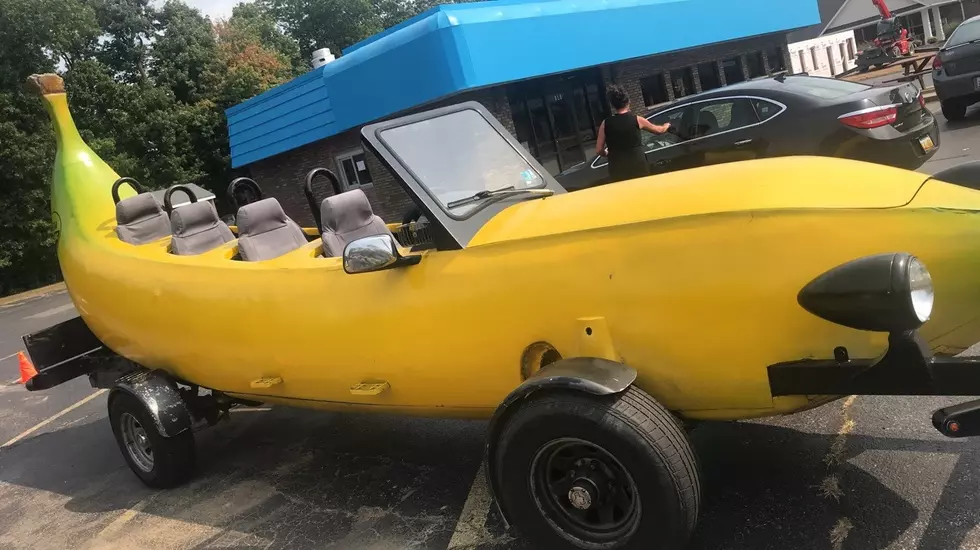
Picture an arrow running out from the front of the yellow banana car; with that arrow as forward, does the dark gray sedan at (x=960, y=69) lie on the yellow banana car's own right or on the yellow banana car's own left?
on the yellow banana car's own left

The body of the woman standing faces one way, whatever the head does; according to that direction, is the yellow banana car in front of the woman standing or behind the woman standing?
behind

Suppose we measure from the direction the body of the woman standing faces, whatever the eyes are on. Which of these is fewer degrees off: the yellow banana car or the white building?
the white building

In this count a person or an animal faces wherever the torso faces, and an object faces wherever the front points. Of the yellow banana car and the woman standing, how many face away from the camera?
1

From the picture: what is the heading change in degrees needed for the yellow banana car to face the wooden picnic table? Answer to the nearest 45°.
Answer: approximately 90° to its left

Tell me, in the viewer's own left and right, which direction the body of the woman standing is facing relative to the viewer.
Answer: facing away from the viewer

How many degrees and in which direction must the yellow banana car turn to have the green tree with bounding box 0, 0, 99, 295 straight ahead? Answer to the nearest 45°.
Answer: approximately 180°

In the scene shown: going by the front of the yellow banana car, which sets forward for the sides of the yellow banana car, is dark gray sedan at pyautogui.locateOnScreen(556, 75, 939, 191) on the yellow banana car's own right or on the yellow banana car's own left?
on the yellow banana car's own left

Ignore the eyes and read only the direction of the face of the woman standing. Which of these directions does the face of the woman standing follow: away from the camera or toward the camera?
away from the camera

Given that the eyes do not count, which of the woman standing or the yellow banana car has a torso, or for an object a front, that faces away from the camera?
the woman standing
